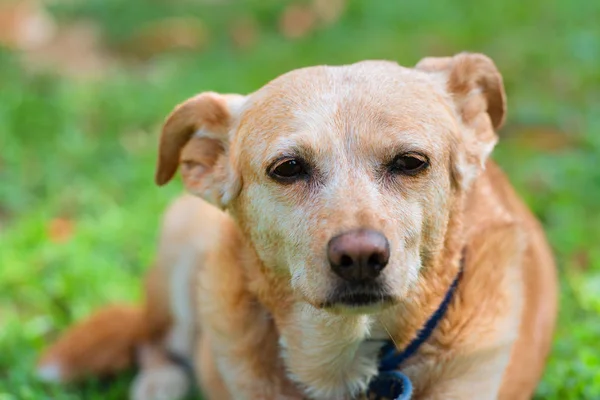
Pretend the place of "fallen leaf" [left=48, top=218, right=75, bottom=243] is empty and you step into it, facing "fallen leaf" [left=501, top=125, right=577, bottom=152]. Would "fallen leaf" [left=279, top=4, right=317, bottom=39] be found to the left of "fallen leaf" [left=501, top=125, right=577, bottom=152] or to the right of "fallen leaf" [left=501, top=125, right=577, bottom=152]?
left

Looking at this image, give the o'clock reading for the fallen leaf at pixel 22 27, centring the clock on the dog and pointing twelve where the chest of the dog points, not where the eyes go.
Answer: The fallen leaf is roughly at 5 o'clock from the dog.

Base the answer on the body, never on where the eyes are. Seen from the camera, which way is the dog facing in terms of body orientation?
toward the camera

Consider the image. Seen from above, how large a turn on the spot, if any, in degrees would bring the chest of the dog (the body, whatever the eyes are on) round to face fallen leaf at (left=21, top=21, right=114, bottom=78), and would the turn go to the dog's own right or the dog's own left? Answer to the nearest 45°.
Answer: approximately 135° to the dog's own right

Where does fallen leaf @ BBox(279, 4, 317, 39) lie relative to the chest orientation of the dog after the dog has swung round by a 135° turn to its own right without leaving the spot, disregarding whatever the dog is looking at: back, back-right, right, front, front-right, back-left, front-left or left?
front-right

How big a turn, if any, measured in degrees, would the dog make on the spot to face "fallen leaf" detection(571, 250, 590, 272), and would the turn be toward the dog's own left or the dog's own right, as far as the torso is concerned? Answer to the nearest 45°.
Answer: approximately 135° to the dog's own left

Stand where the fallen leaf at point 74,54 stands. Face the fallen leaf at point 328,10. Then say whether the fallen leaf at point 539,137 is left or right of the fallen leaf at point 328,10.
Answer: right

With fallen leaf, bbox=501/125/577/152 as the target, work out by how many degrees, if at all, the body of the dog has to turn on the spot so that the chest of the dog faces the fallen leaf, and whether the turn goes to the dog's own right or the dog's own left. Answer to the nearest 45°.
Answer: approximately 135° to the dog's own left

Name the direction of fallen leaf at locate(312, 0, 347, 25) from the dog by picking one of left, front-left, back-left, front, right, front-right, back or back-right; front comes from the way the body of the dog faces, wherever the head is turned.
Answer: back
